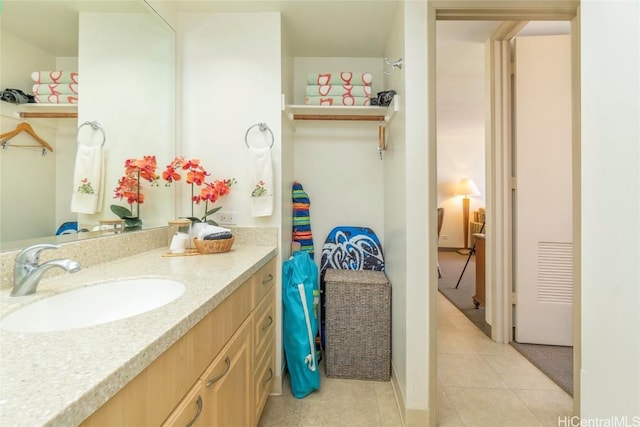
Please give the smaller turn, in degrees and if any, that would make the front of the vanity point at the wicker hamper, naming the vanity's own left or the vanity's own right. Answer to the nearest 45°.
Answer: approximately 90° to the vanity's own left

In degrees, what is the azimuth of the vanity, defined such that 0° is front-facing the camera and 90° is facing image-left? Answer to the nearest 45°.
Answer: approximately 315°

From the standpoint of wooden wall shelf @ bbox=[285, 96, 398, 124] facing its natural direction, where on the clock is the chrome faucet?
The chrome faucet is roughly at 1 o'clock from the wooden wall shelf.

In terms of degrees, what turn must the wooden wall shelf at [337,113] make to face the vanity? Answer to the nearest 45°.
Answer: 0° — it already faces it

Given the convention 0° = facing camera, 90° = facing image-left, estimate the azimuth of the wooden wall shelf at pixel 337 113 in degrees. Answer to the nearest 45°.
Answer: approximately 0°

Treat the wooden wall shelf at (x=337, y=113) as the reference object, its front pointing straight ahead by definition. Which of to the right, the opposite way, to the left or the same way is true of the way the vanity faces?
to the left

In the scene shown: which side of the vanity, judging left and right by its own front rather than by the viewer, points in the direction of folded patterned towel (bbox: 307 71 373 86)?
left
